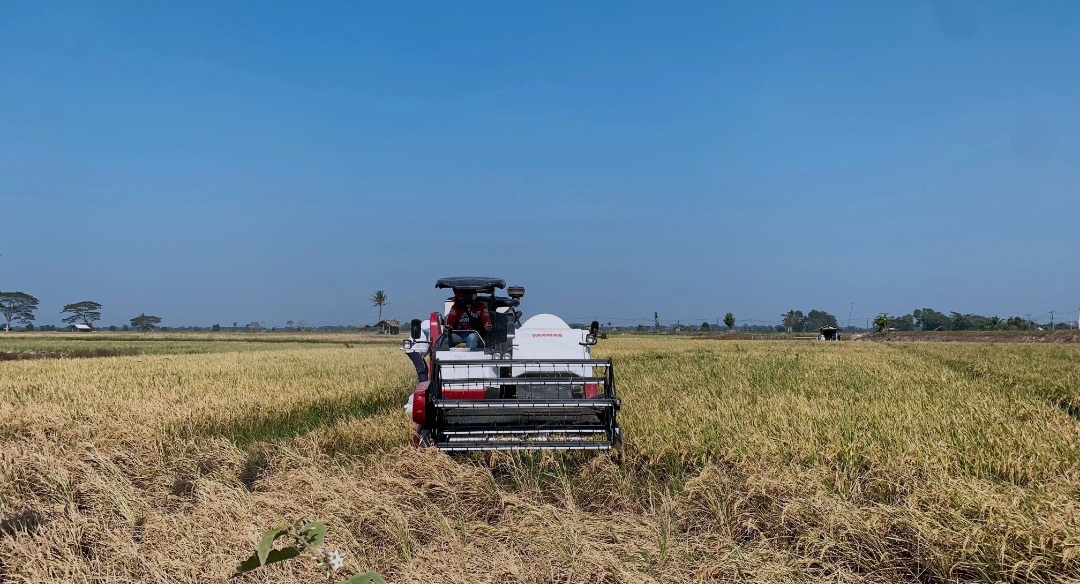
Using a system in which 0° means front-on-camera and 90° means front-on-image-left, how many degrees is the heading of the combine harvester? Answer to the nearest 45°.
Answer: approximately 0°

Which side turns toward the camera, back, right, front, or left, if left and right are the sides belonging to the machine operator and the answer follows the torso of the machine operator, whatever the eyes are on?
front
